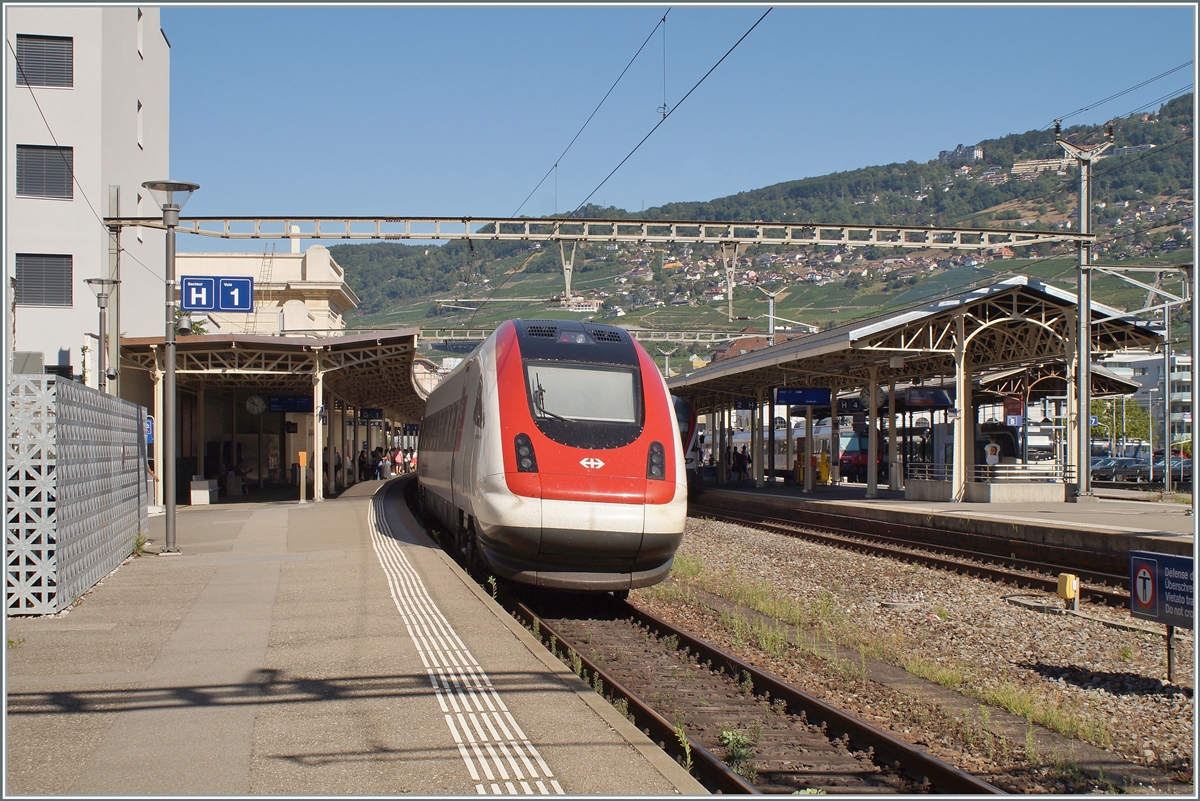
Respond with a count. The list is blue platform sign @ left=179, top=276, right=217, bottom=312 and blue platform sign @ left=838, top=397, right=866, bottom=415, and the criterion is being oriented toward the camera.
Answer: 2

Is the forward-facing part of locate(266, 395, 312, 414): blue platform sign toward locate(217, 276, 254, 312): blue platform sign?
yes

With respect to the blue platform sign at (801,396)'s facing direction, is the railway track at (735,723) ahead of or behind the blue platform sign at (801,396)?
ahead

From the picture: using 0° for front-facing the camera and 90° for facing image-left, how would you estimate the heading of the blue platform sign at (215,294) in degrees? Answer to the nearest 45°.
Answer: approximately 0°

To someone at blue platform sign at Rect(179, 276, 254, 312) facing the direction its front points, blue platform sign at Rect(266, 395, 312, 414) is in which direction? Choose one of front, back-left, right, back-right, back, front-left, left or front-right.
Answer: back

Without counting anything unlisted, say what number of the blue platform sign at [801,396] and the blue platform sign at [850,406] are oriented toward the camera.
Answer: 2

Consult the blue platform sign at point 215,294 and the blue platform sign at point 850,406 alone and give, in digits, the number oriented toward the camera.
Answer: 2
